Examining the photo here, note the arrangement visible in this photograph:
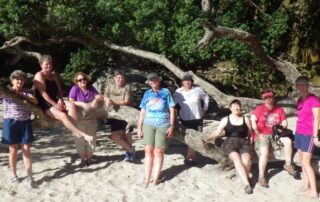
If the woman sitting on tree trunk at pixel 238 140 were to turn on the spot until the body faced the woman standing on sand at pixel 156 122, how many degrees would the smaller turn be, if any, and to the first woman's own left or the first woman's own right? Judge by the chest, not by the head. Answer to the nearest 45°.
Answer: approximately 90° to the first woman's own right

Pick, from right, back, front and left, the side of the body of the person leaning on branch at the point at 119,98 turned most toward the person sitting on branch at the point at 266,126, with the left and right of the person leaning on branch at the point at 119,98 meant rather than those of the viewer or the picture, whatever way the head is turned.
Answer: left

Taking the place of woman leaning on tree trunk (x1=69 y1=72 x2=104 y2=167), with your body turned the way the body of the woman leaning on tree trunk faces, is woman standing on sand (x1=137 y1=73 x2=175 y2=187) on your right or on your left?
on your left

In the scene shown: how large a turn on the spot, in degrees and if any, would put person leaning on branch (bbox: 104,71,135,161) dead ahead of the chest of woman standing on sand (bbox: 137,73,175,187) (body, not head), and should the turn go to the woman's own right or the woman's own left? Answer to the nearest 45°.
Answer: approximately 135° to the woman's own right

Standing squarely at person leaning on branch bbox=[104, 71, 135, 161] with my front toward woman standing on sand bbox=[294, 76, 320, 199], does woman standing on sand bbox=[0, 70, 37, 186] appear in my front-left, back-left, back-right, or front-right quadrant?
back-right
